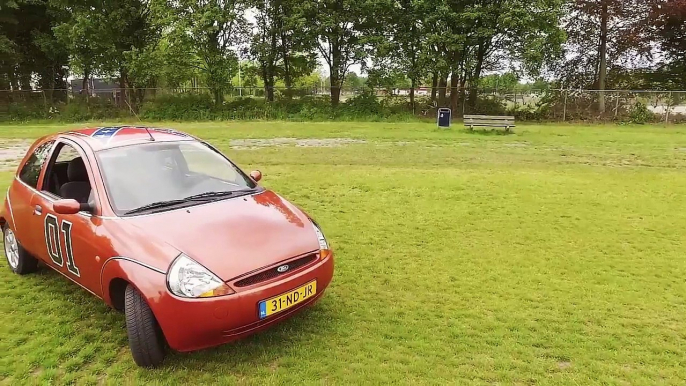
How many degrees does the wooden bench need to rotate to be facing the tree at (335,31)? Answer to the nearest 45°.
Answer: approximately 135° to its right

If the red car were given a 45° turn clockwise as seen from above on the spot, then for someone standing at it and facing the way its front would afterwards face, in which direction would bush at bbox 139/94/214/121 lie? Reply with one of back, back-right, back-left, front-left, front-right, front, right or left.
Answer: back

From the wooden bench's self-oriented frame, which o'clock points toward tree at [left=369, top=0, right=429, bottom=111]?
The tree is roughly at 5 o'clock from the wooden bench.

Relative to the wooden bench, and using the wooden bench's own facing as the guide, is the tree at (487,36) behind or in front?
behind

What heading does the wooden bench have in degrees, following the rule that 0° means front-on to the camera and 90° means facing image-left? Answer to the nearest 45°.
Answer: approximately 0°

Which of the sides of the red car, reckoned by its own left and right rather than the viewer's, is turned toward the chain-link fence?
left

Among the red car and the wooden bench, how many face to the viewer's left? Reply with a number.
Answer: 0

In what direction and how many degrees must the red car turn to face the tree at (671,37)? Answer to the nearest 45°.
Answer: approximately 90° to its left

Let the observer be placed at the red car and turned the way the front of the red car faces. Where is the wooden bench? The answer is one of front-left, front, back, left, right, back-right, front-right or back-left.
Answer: left

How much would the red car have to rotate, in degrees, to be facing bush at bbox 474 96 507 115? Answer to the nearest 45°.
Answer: approximately 90° to its left
